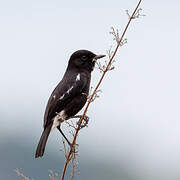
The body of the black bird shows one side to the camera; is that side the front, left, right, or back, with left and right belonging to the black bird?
right
